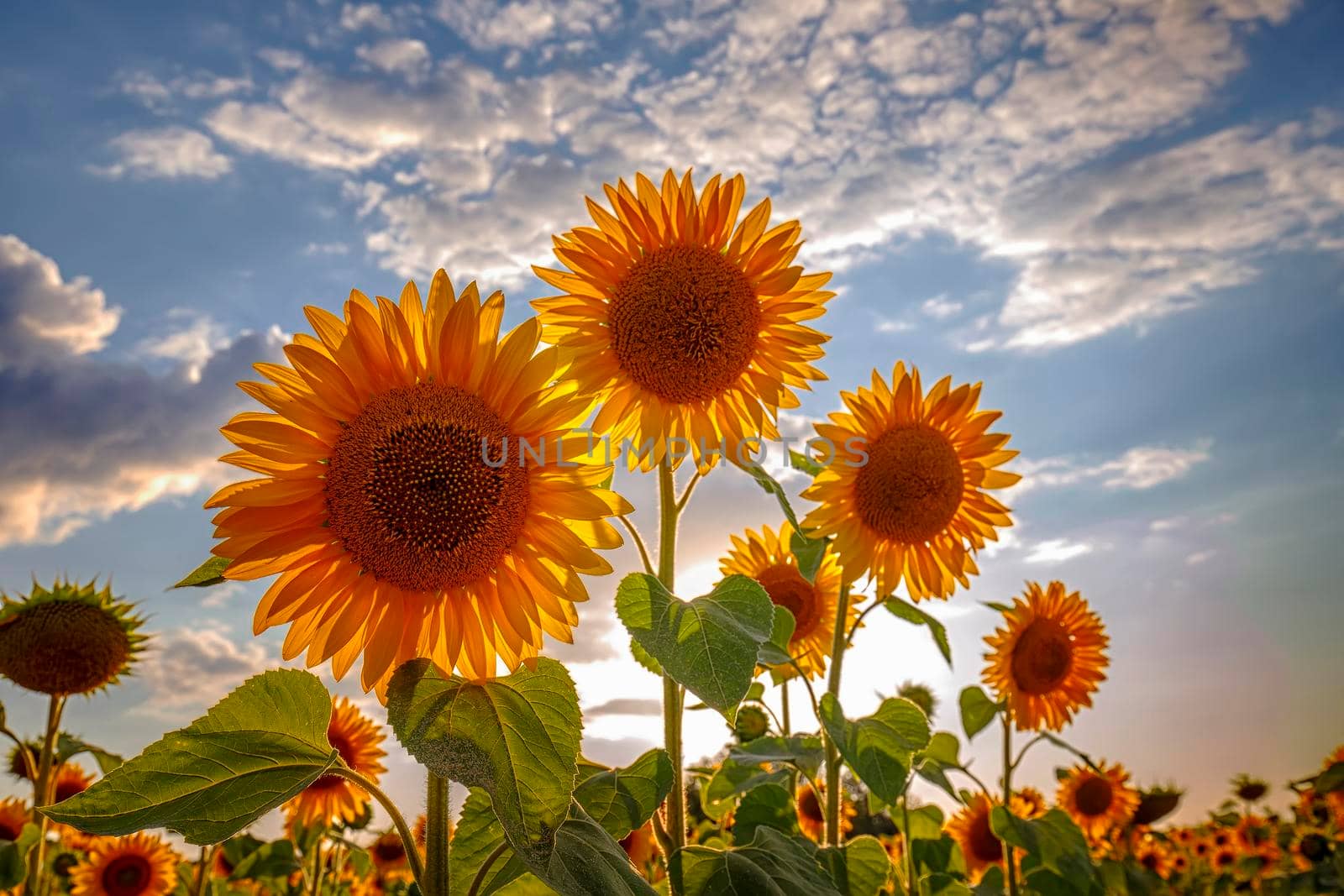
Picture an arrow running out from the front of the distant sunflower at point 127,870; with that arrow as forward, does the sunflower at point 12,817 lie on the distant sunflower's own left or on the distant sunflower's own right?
on the distant sunflower's own right

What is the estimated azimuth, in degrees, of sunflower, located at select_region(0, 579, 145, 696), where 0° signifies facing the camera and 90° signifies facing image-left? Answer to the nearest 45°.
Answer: approximately 0°

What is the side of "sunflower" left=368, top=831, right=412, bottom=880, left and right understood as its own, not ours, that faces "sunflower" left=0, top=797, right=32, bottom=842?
right

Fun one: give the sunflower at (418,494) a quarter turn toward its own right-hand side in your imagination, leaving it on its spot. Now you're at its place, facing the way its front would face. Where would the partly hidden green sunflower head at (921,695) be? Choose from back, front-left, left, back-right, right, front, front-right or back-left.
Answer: back-right

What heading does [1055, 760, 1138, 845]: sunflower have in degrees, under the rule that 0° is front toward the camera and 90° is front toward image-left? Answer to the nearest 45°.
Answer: approximately 0°

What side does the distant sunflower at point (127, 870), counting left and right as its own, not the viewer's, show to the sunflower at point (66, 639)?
front

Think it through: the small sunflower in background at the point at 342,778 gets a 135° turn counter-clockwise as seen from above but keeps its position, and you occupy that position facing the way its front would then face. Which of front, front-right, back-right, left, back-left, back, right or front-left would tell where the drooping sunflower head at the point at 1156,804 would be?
front-right

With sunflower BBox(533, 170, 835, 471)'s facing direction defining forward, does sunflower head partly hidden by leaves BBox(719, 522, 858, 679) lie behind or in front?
behind
